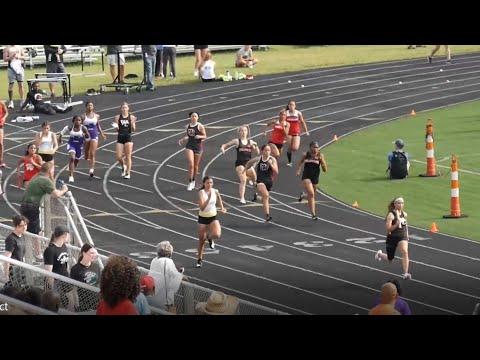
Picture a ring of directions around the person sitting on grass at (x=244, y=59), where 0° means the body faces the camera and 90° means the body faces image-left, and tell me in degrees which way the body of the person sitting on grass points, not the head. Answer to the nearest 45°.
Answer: approximately 0°

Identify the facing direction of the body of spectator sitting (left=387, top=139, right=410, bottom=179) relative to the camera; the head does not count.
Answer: away from the camera

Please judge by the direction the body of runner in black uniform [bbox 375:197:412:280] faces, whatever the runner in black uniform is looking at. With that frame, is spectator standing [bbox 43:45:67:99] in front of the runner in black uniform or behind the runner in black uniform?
behind

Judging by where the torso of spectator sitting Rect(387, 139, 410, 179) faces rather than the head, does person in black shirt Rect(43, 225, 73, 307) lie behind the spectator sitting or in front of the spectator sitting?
behind

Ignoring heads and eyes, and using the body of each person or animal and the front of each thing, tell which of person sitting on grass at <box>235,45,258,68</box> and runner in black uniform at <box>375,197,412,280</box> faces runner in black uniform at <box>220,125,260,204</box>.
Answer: the person sitting on grass

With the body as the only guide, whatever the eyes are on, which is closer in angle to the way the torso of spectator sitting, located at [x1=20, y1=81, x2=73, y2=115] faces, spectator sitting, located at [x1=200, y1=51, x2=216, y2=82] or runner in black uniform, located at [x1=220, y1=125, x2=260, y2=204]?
the runner in black uniform

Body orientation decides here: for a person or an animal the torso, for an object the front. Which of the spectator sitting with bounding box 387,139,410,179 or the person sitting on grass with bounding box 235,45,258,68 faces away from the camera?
the spectator sitting

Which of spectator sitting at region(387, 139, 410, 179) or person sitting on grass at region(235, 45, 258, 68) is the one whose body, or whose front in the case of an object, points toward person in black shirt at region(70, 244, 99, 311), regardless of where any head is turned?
the person sitting on grass
